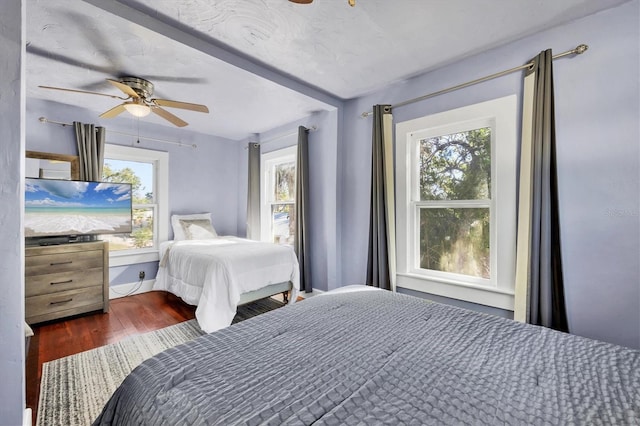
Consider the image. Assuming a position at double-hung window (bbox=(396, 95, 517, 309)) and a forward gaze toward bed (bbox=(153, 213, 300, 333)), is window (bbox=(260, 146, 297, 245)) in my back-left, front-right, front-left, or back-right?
front-right

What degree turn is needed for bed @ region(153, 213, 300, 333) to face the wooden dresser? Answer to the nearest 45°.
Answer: approximately 135° to its right

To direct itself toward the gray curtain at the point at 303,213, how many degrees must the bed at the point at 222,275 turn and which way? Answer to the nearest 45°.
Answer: approximately 45° to its left

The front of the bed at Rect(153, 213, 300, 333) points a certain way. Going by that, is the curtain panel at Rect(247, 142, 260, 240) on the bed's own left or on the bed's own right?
on the bed's own left

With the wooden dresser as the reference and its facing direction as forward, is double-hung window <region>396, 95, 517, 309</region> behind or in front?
in front

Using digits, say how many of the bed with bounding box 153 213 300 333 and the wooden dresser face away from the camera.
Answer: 0

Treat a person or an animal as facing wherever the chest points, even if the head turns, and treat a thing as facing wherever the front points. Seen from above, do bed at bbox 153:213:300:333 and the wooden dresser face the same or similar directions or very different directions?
same or similar directions

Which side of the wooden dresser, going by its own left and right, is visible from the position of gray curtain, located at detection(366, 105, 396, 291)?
front

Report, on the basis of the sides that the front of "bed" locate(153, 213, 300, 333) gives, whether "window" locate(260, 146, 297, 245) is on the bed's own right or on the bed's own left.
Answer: on the bed's own left

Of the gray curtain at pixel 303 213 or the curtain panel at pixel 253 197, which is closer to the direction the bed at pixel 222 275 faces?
the gray curtain

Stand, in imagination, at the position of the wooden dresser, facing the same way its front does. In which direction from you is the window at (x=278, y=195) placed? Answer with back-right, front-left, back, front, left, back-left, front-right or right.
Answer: front-left

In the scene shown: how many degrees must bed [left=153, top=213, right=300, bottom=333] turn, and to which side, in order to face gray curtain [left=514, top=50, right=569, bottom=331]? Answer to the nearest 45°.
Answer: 0° — it already faces it

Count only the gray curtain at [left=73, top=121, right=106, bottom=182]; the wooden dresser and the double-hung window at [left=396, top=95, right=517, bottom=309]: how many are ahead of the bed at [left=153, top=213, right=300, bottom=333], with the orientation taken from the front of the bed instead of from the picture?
1

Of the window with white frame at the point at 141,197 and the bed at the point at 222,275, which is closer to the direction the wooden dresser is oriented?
the bed

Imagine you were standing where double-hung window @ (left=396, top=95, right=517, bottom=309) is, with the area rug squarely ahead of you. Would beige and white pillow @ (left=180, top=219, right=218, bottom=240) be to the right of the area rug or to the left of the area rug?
right

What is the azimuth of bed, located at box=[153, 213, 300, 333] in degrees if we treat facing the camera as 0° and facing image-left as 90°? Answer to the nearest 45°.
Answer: approximately 315°

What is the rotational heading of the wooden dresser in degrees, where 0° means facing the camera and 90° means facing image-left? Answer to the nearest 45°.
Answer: approximately 315°
